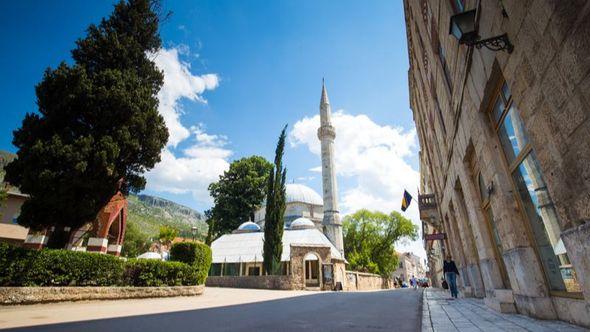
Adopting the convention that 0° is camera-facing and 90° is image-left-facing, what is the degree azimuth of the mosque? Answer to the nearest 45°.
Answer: approximately 0°

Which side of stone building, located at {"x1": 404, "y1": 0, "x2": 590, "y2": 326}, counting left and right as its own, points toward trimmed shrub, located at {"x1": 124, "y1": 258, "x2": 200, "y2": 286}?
front

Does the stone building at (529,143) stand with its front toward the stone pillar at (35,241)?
yes

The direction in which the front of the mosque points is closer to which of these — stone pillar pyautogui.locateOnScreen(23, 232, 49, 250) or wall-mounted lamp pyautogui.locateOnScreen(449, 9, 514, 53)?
the wall-mounted lamp

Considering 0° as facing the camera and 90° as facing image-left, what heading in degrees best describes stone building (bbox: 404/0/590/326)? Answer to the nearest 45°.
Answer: approximately 90°

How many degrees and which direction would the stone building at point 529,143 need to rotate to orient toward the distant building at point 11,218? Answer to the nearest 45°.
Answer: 0° — it already faces it

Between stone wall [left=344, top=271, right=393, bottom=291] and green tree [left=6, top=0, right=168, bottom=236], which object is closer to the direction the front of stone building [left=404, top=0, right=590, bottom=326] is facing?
the green tree

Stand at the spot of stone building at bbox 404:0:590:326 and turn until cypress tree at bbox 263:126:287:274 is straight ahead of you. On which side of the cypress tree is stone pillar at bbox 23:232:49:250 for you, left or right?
left

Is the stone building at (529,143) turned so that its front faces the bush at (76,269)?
yes

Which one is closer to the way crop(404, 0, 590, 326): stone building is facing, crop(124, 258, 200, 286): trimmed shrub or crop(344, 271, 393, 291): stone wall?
the trimmed shrub

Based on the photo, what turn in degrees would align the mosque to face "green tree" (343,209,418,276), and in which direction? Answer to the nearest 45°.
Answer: approximately 135° to its left

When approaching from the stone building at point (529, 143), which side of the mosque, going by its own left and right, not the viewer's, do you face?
front

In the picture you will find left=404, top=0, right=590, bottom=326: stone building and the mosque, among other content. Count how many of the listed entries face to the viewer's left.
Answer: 1

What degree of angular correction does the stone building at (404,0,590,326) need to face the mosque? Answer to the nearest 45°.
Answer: approximately 45° to its right
